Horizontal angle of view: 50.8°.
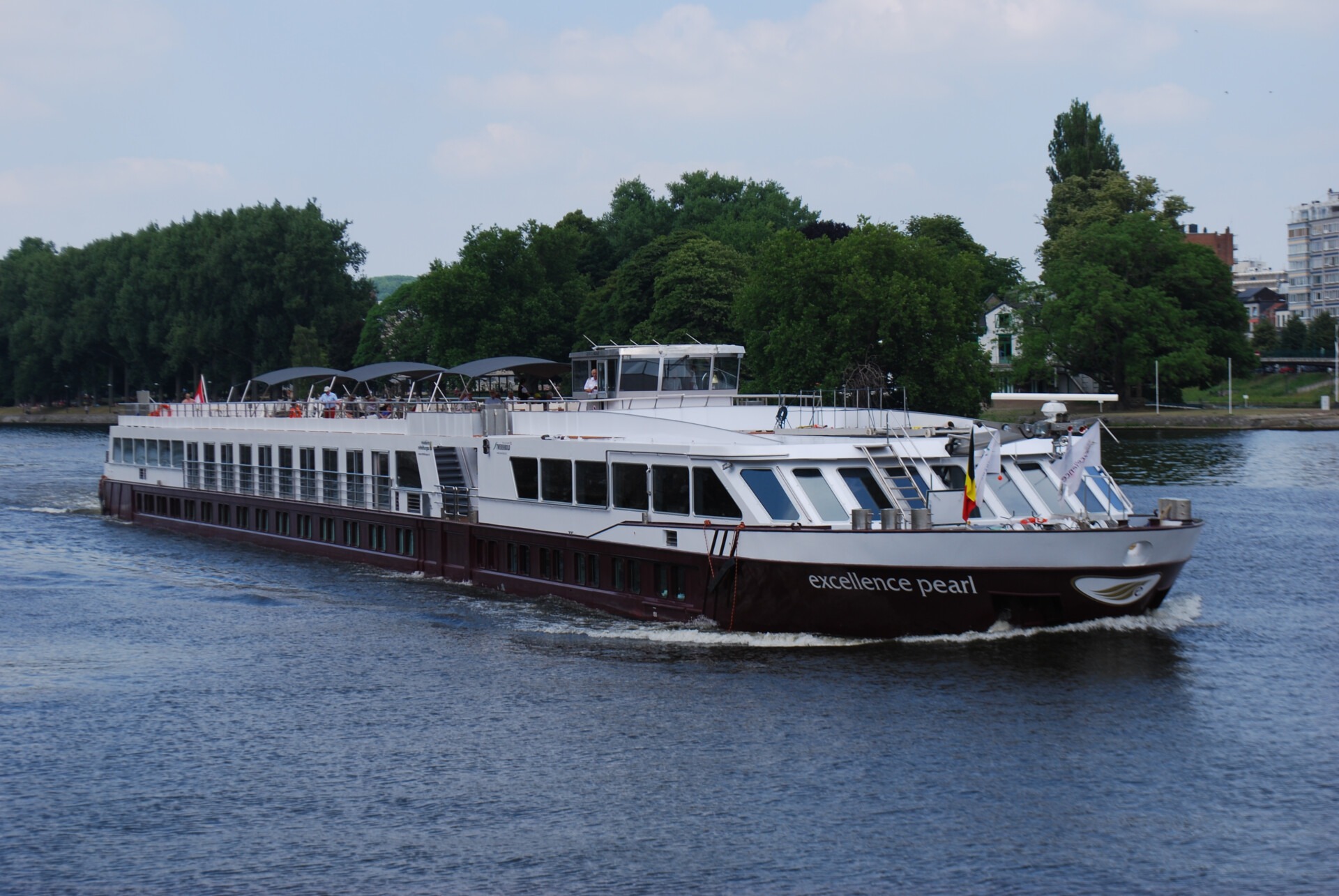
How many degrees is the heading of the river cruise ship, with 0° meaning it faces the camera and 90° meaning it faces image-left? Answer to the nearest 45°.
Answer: approximately 315°
